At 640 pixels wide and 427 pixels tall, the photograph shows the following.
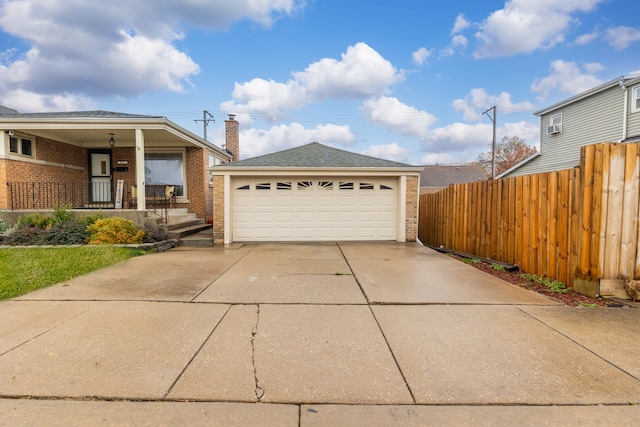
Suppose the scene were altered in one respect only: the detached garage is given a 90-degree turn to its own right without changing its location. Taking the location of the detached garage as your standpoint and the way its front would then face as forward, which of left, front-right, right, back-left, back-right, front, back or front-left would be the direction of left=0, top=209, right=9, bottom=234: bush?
front

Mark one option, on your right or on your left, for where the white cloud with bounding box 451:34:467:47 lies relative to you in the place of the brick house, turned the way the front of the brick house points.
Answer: on your left

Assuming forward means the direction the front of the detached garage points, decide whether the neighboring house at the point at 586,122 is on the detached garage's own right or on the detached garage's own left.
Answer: on the detached garage's own left

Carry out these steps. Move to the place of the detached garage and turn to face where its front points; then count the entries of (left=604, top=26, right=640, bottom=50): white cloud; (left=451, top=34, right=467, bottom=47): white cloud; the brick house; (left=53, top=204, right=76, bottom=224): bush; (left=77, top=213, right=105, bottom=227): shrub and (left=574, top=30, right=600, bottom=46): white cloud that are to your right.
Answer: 3

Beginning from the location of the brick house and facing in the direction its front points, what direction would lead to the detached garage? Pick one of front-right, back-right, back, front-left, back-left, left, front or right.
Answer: front-left

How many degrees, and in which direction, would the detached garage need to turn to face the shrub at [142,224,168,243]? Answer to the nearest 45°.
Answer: approximately 90° to its right

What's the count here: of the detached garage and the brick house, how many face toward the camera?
2

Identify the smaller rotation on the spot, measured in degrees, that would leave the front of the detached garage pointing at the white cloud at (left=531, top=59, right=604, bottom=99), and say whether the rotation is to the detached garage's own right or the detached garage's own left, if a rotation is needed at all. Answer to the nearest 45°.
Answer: approximately 135° to the detached garage's own left

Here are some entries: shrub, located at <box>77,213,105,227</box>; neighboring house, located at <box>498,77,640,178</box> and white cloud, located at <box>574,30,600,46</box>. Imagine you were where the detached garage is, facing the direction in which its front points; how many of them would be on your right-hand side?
1

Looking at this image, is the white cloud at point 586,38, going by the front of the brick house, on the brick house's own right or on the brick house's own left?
on the brick house's own left

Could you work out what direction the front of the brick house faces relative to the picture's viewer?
facing the viewer
